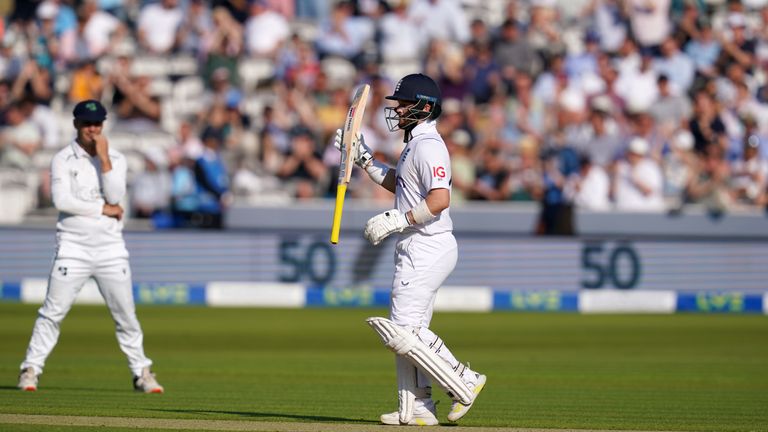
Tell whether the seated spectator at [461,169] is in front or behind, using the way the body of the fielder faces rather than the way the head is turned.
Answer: behind

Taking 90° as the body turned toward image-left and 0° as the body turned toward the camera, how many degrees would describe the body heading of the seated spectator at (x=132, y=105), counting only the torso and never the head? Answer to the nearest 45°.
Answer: approximately 0°

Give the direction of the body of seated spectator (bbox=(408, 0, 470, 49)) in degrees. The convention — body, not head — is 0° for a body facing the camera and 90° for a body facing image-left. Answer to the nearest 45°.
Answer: approximately 0°

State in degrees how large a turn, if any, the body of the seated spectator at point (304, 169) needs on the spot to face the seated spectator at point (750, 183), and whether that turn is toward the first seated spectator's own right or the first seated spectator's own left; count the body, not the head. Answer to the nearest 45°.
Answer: approximately 90° to the first seated spectator's own left

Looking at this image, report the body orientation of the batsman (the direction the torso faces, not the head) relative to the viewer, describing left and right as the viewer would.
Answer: facing to the left of the viewer

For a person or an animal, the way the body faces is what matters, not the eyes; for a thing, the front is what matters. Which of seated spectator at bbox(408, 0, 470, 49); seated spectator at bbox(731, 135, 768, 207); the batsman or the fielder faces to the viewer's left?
the batsman
